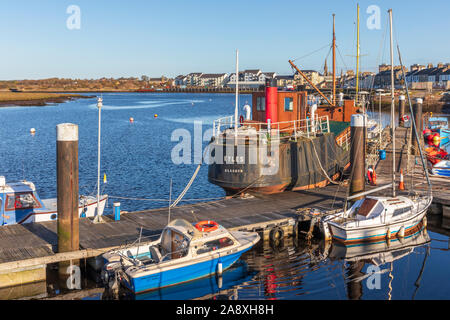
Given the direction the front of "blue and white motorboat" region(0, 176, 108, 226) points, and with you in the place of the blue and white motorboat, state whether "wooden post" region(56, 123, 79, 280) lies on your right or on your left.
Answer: on your right

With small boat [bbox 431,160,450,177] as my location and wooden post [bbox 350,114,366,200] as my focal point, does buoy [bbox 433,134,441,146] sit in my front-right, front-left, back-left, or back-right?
back-right

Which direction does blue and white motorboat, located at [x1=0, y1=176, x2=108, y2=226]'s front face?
to the viewer's right

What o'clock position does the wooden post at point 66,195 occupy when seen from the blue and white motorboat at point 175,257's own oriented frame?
The wooden post is roughly at 8 o'clock from the blue and white motorboat.

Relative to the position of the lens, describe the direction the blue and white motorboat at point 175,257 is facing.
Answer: facing away from the viewer and to the right of the viewer
